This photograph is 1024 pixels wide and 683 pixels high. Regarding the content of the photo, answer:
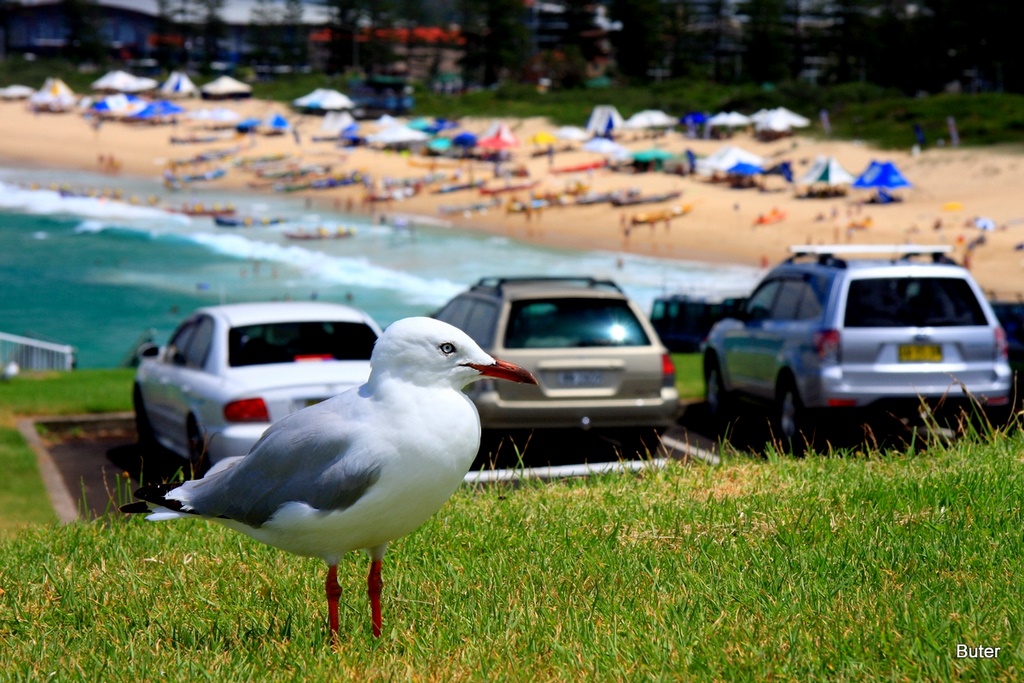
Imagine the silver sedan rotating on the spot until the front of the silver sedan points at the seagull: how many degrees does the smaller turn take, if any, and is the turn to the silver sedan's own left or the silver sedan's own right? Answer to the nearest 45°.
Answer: approximately 135° to the silver sedan's own left

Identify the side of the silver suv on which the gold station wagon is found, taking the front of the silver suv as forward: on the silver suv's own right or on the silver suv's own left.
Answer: on the silver suv's own left

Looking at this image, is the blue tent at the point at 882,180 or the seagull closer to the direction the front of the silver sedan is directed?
the blue tent

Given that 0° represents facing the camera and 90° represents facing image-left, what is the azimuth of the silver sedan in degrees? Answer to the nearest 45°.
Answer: approximately 135°

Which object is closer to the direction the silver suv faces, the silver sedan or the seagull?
the silver sedan

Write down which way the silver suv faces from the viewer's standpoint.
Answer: facing away from the viewer and to the left of the viewer

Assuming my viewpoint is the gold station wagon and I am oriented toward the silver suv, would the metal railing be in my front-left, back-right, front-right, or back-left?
back-left

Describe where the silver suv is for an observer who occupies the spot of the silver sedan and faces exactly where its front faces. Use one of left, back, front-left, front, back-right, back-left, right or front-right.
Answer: back-right

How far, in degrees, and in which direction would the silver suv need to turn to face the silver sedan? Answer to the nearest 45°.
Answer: approximately 90° to its left

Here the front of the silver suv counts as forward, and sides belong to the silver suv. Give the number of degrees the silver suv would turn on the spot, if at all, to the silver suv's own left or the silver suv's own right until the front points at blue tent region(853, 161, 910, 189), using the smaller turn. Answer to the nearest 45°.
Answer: approximately 45° to the silver suv's own right

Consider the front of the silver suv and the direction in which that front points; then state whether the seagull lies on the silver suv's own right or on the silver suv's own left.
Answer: on the silver suv's own left
